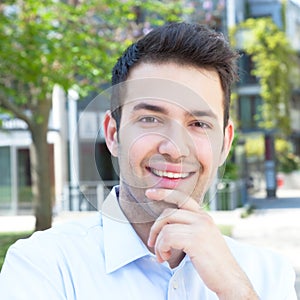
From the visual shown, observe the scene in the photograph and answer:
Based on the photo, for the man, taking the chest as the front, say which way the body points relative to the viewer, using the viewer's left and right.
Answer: facing the viewer

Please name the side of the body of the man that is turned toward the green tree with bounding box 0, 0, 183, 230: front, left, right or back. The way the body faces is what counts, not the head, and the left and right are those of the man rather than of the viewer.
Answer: back

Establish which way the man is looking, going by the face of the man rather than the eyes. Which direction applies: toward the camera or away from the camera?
toward the camera
